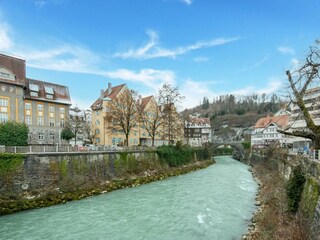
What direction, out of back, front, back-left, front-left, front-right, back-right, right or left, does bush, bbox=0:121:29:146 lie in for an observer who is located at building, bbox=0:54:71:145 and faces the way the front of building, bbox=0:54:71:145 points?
front-right

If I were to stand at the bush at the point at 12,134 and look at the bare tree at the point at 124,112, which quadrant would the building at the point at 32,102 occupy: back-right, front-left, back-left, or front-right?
front-left

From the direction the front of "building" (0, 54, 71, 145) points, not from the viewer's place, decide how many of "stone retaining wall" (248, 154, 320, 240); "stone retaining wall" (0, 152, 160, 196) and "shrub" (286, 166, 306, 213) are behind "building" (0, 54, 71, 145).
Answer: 0

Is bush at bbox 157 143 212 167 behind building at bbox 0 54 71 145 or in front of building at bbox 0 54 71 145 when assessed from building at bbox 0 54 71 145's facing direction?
in front

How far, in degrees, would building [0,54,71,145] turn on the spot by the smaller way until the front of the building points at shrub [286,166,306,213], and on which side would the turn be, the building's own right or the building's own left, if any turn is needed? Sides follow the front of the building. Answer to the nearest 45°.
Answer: approximately 45° to the building's own right

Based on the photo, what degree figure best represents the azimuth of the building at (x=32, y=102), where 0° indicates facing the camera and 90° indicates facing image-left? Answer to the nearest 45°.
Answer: approximately 315°

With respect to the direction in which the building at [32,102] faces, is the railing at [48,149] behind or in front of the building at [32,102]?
in front

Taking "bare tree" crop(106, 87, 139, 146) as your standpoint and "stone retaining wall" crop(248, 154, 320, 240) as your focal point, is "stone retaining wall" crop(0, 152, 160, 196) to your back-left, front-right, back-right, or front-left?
front-right
